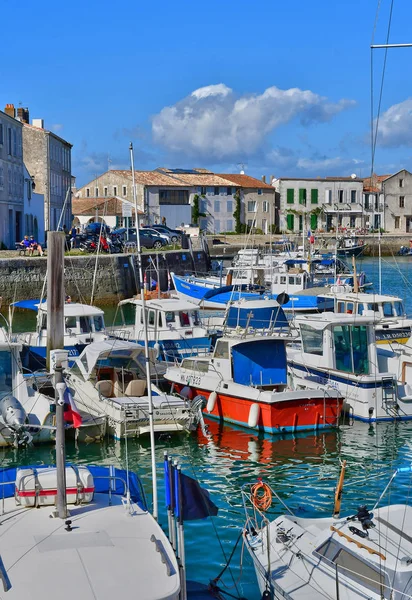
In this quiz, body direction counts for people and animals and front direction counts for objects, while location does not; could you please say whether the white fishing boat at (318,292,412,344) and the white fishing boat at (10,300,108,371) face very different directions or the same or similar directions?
same or similar directions

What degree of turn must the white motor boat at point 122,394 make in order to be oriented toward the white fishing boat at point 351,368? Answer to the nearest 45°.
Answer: approximately 135° to its right

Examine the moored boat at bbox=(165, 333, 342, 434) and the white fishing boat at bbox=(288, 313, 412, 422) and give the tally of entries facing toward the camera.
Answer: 0

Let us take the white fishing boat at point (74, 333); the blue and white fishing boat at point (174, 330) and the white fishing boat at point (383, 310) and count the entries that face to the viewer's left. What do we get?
0

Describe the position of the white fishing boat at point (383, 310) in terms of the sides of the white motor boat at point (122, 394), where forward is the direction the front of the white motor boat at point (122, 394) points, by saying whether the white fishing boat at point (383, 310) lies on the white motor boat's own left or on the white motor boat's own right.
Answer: on the white motor boat's own right

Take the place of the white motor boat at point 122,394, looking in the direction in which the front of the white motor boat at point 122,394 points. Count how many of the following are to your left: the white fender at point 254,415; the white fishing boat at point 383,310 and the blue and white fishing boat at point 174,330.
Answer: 0
